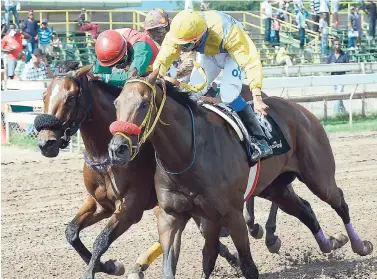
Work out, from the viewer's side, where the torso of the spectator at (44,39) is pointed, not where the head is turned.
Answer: toward the camera

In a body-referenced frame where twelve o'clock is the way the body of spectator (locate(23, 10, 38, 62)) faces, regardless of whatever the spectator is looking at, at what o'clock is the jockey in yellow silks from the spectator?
The jockey in yellow silks is roughly at 12 o'clock from the spectator.

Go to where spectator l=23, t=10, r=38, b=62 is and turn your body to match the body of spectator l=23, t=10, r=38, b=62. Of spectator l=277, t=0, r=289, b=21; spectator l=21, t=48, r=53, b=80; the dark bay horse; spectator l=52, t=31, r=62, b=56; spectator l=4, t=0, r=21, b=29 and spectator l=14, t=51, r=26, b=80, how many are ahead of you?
3

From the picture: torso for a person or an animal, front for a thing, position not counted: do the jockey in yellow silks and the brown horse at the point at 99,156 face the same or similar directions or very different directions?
same or similar directions

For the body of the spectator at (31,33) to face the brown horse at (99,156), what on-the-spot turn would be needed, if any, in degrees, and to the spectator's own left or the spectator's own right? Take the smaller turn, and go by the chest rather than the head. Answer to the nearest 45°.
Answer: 0° — they already face it

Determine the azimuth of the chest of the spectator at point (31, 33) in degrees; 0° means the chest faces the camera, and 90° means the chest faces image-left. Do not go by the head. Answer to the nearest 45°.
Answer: approximately 0°

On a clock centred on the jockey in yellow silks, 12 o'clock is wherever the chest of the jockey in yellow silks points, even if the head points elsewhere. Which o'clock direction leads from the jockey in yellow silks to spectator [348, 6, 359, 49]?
The spectator is roughly at 5 o'clock from the jockey in yellow silks.

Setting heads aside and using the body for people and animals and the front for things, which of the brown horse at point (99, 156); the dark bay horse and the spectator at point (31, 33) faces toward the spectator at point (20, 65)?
the spectator at point (31, 33)

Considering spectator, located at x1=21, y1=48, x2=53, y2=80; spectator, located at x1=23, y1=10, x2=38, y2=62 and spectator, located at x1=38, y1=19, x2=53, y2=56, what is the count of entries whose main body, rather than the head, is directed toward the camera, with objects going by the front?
3

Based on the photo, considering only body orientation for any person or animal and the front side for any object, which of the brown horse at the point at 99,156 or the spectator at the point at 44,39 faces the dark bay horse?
the spectator

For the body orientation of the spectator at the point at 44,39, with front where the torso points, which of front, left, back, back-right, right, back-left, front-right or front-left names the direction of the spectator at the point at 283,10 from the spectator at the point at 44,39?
back-left

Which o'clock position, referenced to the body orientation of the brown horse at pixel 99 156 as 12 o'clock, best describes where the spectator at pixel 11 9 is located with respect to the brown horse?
The spectator is roughly at 4 o'clock from the brown horse.

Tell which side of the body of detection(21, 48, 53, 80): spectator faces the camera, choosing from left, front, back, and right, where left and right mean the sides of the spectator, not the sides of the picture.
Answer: front

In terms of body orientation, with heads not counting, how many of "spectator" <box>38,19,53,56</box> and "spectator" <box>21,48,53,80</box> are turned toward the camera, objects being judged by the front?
2

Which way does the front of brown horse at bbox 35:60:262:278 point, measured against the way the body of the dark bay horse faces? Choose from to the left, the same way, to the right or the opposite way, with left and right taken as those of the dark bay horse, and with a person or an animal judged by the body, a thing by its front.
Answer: the same way

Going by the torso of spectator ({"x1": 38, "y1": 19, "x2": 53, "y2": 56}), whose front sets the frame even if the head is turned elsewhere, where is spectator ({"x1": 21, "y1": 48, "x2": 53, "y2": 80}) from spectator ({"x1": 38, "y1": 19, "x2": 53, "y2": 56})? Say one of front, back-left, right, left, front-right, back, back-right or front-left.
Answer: front

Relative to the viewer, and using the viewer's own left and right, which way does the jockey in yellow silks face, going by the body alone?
facing the viewer and to the left of the viewer

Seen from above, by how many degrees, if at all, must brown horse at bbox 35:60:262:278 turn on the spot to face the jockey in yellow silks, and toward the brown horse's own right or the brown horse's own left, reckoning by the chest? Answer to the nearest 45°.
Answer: approximately 135° to the brown horse's own left
